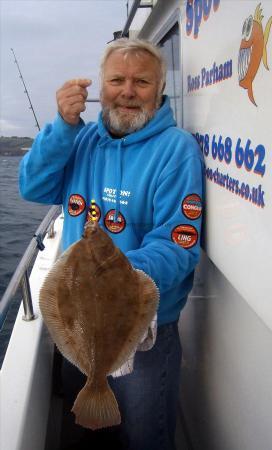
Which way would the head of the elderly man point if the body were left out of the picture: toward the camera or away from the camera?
toward the camera

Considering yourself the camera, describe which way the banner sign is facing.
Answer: facing the viewer and to the left of the viewer
